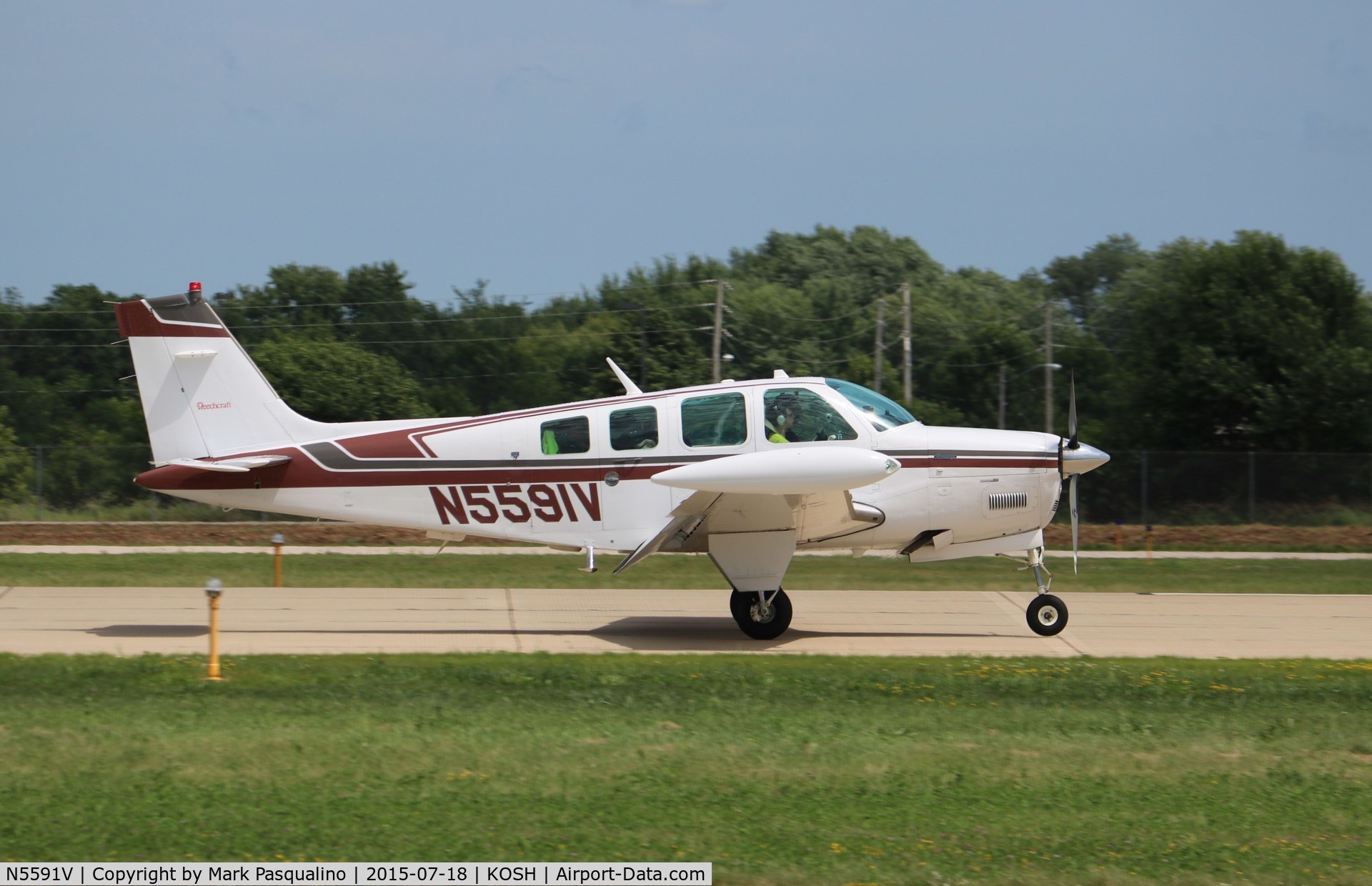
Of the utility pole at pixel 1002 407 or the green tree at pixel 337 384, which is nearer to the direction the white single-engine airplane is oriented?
the utility pole

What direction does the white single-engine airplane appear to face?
to the viewer's right
